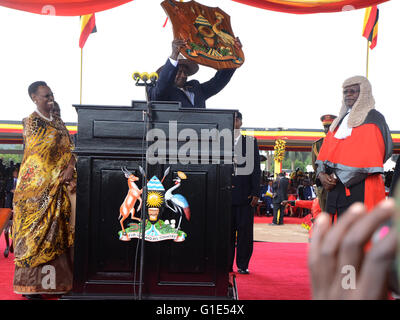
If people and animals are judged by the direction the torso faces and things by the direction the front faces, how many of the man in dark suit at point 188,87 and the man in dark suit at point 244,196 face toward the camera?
2

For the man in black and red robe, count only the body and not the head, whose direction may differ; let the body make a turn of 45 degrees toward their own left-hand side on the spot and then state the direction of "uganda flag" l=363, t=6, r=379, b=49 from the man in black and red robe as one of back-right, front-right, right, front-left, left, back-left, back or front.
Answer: back

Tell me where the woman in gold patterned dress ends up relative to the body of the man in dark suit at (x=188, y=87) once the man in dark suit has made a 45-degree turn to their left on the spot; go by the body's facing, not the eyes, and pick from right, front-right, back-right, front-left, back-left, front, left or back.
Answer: back-right

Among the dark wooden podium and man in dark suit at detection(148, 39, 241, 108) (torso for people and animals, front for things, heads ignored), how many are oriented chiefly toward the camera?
2

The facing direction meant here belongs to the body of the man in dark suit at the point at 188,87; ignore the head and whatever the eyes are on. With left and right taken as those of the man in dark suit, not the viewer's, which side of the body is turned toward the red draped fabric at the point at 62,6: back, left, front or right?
right

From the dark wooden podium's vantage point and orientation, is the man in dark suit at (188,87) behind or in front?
behind

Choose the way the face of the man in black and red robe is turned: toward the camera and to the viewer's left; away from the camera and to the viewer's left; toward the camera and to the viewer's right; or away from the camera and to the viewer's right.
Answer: toward the camera and to the viewer's left

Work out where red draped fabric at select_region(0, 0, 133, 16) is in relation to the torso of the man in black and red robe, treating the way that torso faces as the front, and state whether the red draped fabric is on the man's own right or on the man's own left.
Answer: on the man's own right

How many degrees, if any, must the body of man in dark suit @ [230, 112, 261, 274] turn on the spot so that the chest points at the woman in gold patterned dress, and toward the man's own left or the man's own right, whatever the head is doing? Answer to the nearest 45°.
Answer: approximately 45° to the man's own right
